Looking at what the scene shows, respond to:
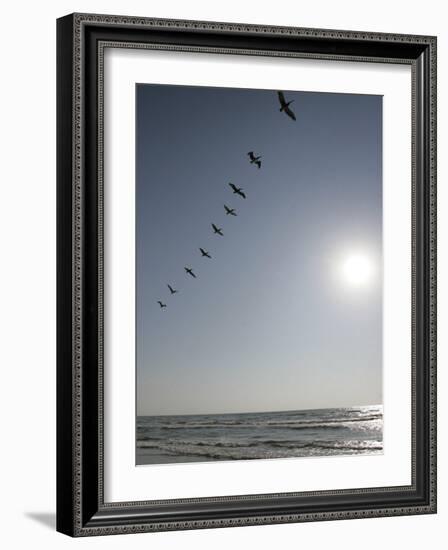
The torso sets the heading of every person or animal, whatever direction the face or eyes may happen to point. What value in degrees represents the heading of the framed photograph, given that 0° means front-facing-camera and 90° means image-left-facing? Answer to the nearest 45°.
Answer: approximately 315°
